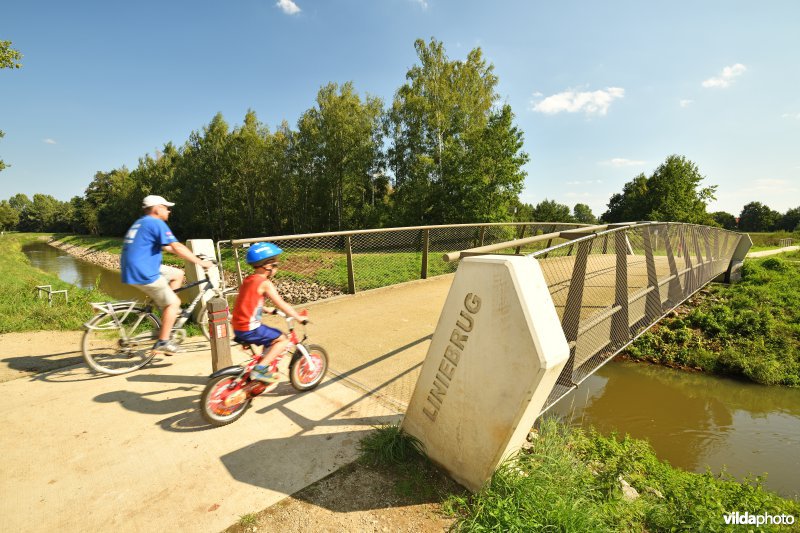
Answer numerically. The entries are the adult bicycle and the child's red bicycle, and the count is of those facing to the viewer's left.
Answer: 0

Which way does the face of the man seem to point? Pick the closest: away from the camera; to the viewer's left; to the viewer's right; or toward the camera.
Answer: to the viewer's right

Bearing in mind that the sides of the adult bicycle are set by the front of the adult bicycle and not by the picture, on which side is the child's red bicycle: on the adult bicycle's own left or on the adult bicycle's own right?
on the adult bicycle's own right

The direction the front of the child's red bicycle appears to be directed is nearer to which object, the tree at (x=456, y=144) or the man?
the tree

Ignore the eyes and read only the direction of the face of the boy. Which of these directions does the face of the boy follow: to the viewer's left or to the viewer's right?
to the viewer's right

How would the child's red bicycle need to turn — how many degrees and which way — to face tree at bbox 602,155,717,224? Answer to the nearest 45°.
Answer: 0° — it already faces it
